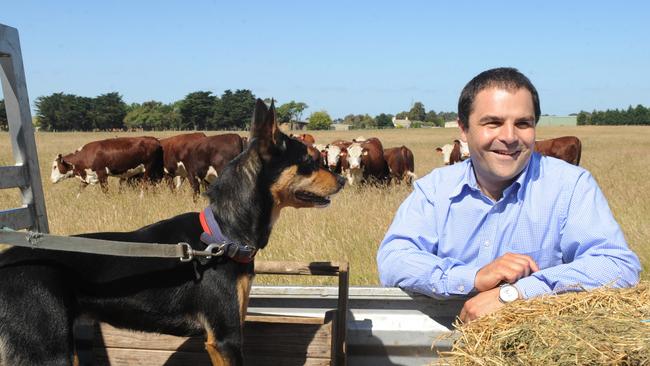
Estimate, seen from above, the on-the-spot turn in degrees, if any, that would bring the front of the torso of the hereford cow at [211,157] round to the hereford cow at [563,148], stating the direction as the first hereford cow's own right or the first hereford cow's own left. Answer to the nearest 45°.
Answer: approximately 135° to the first hereford cow's own left

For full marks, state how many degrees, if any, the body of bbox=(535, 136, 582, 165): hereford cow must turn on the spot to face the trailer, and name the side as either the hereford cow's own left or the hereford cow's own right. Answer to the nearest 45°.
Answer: approximately 90° to the hereford cow's own left

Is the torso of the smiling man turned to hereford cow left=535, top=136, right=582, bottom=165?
no

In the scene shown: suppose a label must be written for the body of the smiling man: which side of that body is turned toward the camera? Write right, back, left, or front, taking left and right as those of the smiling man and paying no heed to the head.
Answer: front

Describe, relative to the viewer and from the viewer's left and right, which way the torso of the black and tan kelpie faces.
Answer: facing to the right of the viewer

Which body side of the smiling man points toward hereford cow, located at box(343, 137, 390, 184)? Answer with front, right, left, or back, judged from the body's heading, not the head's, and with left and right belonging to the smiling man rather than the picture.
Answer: back

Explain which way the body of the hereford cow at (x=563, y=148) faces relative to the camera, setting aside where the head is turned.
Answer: to the viewer's left

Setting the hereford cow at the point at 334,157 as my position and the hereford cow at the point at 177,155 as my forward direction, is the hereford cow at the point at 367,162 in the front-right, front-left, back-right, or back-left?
back-left

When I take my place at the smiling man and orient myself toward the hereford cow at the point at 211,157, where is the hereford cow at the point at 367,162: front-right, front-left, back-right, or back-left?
front-right

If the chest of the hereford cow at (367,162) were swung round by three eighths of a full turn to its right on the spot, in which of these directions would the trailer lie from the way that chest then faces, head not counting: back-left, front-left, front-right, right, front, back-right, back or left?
back

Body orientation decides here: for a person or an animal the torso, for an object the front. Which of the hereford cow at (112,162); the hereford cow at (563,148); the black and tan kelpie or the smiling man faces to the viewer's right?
the black and tan kelpie

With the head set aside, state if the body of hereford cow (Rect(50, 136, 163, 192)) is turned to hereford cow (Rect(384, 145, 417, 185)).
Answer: no

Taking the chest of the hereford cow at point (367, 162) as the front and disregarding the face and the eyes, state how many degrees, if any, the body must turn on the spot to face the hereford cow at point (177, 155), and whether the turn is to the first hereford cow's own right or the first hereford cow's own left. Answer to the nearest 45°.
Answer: approximately 45° to the first hereford cow's own right

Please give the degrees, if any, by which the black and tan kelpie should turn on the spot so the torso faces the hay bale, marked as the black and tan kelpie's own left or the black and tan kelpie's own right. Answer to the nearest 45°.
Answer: approximately 45° to the black and tan kelpie's own right

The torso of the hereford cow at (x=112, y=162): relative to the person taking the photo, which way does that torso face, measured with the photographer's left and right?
facing to the left of the viewer

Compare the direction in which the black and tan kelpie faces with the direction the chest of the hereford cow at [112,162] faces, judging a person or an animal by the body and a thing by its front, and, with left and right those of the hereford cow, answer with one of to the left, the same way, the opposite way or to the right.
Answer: the opposite way

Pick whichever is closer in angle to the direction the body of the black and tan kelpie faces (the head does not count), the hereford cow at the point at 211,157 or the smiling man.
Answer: the smiling man
